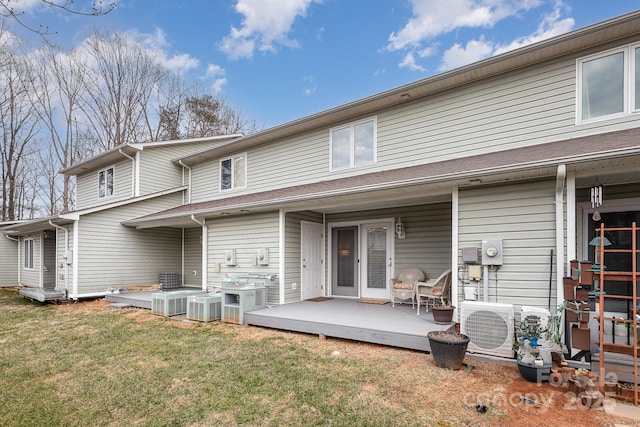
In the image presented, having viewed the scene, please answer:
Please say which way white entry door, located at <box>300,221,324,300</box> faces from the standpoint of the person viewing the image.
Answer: facing the viewer and to the right of the viewer

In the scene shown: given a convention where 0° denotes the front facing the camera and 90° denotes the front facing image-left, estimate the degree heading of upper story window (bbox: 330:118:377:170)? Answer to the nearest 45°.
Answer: approximately 45°

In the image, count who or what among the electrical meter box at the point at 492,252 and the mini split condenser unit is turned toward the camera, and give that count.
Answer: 2

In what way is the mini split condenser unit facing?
toward the camera

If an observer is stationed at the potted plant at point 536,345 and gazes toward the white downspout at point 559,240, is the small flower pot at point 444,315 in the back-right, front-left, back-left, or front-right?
front-left

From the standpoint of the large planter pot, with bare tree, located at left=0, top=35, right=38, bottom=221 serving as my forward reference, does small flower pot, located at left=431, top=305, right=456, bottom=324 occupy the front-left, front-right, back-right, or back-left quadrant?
front-right

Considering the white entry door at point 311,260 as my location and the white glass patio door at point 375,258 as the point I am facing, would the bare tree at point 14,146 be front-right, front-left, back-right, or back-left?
back-left

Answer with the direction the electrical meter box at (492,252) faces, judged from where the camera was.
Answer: facing the viewer

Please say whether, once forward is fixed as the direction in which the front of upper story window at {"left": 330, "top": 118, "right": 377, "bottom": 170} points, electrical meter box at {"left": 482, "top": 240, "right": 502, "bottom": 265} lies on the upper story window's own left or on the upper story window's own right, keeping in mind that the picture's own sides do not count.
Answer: on the upper story window's own left
